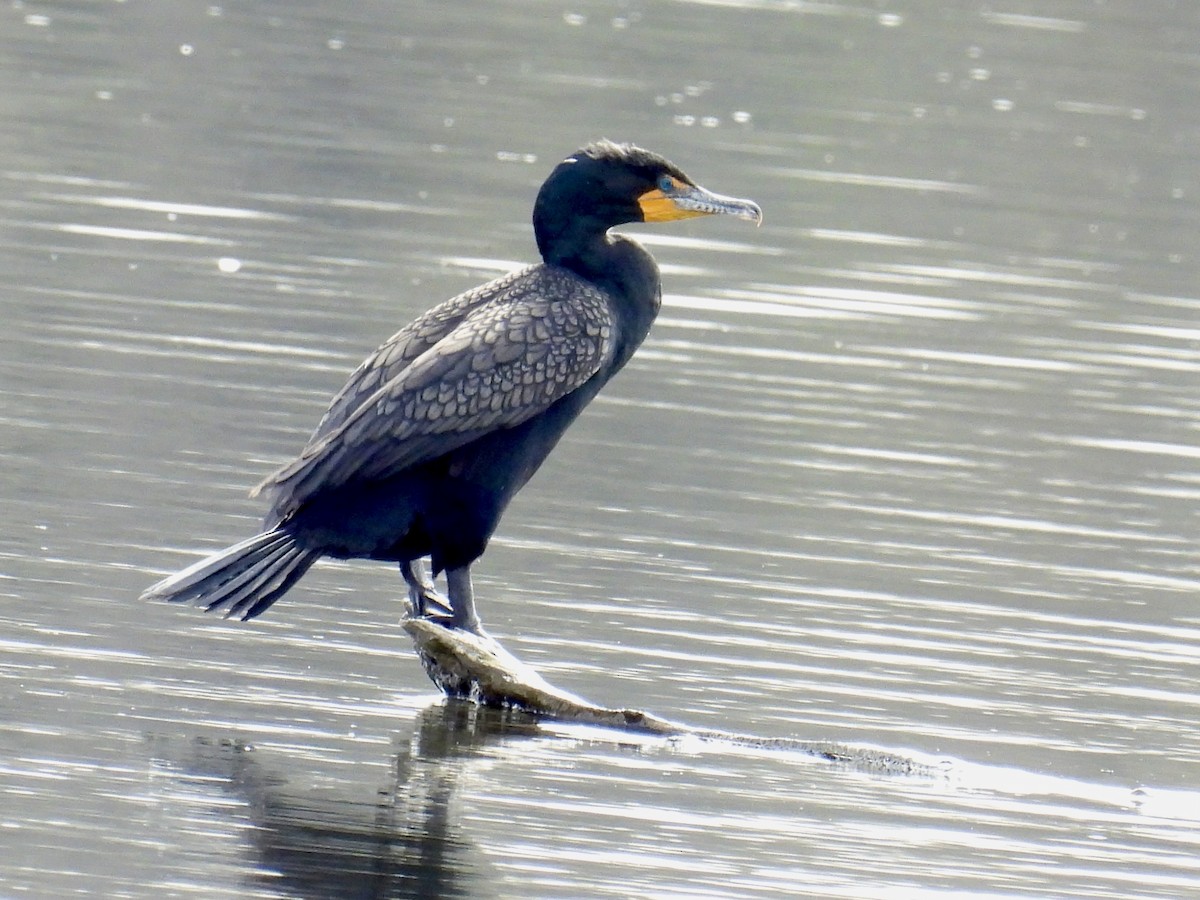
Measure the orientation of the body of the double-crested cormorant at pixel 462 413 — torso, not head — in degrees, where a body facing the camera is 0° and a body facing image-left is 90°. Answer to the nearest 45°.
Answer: approximately 270°
